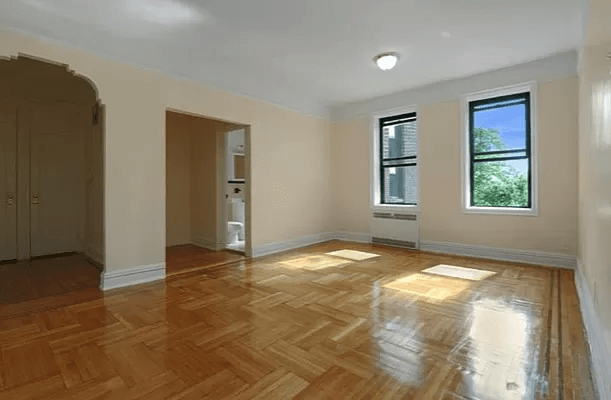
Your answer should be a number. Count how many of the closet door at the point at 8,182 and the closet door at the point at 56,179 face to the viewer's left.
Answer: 0

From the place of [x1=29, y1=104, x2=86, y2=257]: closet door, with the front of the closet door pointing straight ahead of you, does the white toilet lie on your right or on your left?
on your left

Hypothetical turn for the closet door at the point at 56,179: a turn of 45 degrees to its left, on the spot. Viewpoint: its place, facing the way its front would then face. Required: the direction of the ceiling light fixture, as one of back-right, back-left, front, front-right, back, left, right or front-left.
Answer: front

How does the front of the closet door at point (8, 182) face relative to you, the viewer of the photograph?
facing the viewer and to the right of the viewer

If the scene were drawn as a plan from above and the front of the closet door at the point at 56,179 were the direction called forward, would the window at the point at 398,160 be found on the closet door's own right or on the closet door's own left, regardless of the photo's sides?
on the closet door's own left

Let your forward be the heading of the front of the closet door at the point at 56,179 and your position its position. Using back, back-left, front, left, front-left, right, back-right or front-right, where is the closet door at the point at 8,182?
right

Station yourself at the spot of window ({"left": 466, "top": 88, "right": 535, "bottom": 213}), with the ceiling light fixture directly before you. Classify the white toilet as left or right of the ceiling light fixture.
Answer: right

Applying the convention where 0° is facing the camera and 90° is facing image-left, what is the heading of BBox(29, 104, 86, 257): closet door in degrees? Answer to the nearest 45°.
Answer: approximately 0°
